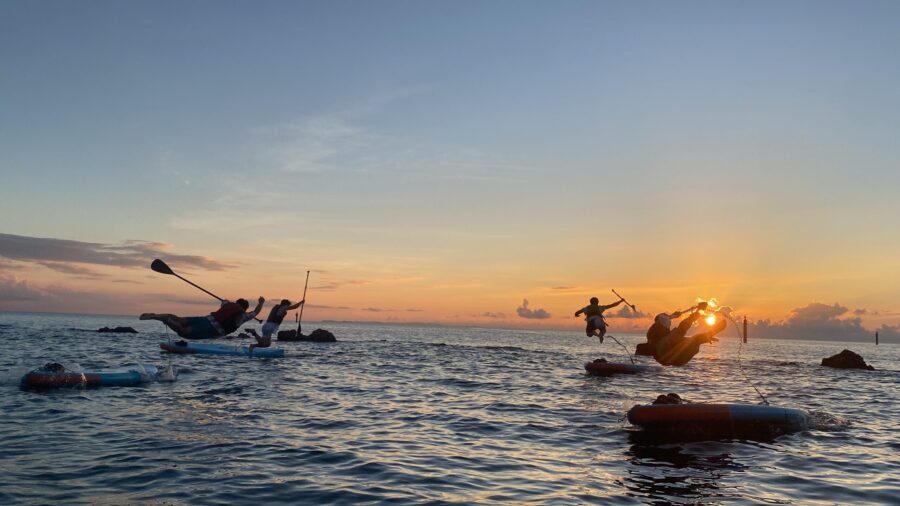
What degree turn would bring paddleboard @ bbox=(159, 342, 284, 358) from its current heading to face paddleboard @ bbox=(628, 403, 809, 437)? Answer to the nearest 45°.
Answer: approximately 90° to its left

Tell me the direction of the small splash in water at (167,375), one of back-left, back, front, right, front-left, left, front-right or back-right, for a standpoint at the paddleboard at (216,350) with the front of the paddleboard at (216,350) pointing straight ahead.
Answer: left

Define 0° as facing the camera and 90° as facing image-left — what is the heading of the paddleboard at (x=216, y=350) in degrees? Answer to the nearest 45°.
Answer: approximately 90°

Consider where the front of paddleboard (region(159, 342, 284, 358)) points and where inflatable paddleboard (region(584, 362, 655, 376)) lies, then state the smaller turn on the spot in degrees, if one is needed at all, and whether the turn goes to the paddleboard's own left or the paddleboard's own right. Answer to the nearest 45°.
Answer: approximately 135° to the paddleboard's own left

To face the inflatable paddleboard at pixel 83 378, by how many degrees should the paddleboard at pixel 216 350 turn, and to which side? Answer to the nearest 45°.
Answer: approximately 90° to its left

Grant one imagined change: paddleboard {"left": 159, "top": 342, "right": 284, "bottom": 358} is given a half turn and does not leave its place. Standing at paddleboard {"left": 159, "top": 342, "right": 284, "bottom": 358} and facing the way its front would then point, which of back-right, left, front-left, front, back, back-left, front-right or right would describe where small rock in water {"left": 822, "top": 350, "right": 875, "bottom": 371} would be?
front

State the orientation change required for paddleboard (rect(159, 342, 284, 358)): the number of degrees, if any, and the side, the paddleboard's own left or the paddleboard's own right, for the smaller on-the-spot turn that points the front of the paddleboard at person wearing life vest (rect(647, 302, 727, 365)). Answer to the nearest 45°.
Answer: approximately 135° to the paddleboard's own left
